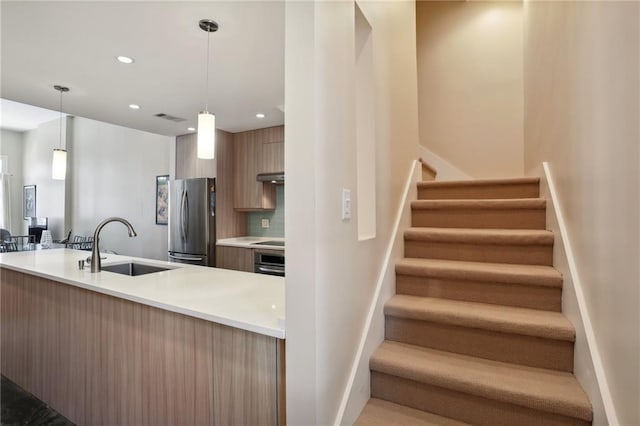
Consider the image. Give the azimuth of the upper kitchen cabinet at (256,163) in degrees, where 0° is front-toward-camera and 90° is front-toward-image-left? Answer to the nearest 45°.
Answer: approximately 45°

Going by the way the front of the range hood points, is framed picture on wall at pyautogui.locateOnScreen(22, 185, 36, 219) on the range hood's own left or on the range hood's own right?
on the range hood's own right

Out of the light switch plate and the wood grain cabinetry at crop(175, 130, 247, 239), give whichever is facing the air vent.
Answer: the wood grain cabinetry

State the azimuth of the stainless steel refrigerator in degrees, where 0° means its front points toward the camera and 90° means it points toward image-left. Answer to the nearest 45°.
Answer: approximately 45°

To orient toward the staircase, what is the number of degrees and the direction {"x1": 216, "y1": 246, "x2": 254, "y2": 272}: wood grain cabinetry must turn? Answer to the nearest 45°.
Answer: approximately 45° to its left
